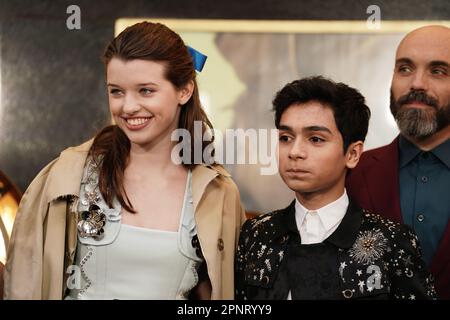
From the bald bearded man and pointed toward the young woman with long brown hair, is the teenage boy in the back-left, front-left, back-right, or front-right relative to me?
front-left

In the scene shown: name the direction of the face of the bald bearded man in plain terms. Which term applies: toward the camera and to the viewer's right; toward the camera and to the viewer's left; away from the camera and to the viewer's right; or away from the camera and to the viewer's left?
toward the camera and to the viewer's left

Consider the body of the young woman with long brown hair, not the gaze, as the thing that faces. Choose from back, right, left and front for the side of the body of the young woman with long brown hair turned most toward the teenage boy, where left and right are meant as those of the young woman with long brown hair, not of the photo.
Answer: left

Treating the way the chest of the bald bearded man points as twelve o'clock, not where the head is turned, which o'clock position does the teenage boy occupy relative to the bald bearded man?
The teenage boy is roughly at 1 o'clock from the bald bearded man.

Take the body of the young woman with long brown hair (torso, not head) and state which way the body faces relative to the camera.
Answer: toward the camera

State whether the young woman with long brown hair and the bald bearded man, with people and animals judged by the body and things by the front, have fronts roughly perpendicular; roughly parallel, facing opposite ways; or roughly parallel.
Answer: roughly parallel

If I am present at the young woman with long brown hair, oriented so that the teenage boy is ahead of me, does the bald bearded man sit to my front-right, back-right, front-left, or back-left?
front-left

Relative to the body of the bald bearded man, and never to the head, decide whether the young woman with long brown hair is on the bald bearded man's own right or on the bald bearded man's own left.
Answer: on the bald bearded man's own right

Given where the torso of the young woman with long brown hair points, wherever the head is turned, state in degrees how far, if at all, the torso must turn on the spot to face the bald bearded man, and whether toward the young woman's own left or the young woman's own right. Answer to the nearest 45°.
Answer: approximately 90° to the young woman's own left

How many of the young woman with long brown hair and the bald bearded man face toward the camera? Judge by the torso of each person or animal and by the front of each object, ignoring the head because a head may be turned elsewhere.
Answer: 2

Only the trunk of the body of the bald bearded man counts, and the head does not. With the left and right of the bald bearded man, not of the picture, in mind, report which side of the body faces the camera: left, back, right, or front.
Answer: front

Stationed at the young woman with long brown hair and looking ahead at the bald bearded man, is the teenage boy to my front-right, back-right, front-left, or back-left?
front-right
